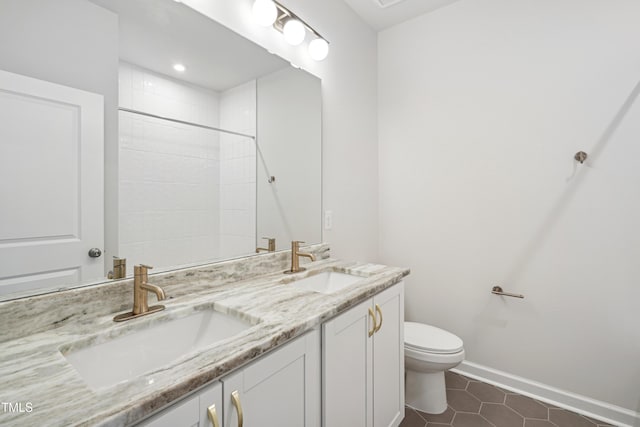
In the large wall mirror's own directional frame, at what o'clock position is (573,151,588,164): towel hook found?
The towel hook is roughly at 11 o'clock from the large wall mirror.

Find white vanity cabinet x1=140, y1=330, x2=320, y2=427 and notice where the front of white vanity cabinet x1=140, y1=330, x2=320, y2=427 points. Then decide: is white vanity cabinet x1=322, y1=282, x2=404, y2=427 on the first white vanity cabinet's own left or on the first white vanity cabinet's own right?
on the first white vanity cabinet's own left

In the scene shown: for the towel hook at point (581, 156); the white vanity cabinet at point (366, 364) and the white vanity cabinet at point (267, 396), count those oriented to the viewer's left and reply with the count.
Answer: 0

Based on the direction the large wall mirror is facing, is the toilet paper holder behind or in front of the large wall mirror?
in front

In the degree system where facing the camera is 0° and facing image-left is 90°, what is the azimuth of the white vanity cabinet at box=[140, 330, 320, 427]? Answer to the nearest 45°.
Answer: approximately 315°

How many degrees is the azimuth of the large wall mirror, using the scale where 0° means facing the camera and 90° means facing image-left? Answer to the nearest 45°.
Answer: approximately 315°

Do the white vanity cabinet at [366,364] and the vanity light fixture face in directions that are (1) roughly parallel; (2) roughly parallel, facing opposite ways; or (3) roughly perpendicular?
roughly parallel

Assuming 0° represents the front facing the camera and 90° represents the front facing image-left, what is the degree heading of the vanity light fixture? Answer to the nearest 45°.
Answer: approximately 315°

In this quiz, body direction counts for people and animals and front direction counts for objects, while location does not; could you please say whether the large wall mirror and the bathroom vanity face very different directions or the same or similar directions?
same or similar directions

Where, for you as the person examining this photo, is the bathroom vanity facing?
facing the viewer and to the right of the viewer

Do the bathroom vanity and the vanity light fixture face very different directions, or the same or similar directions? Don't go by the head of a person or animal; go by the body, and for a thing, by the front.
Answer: same or similar directions

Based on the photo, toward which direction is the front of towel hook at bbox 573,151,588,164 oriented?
toward the camera
